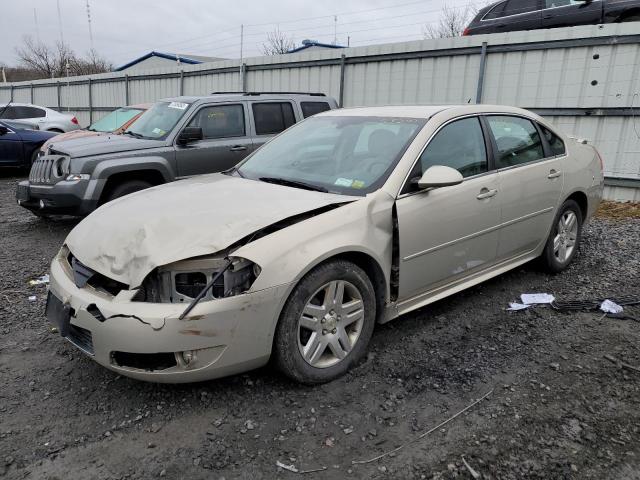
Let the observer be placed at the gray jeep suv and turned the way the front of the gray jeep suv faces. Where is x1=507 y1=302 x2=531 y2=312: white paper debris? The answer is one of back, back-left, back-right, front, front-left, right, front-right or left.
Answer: left

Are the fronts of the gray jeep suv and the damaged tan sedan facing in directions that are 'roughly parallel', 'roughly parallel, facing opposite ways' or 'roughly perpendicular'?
roughly parallel

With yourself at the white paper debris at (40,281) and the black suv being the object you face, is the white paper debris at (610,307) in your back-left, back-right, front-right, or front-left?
front-right

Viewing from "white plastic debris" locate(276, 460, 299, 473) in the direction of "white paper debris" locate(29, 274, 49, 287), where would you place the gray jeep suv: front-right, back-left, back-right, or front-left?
front-right

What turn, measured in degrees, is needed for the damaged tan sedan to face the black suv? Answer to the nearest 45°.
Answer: approximately 180°

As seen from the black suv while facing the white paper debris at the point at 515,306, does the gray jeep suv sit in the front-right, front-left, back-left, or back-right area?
front-right

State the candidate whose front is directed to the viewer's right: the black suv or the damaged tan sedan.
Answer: the black suv

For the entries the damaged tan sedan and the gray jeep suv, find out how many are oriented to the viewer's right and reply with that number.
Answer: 0

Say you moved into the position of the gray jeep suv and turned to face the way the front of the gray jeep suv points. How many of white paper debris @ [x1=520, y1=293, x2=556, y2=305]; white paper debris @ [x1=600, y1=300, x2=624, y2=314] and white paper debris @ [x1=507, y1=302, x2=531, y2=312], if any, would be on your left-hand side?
3

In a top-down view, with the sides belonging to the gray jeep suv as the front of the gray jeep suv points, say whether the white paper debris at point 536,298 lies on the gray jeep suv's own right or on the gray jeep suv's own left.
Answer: on the gray jeep suv's own left

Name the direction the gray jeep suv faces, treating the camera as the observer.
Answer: facing the viewer and to the left of the viewer

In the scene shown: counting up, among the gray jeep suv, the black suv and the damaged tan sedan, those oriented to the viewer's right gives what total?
1

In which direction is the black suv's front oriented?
to the viewer's right

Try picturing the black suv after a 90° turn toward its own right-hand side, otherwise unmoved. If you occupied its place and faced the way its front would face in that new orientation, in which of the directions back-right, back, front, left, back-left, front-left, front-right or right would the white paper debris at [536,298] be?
front
